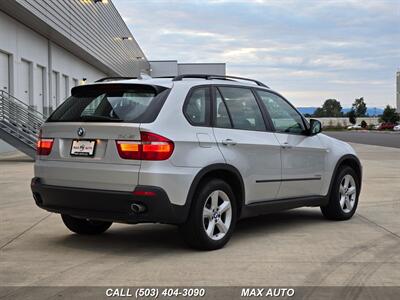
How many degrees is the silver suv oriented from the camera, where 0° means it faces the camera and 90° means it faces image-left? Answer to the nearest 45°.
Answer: approximately 225°

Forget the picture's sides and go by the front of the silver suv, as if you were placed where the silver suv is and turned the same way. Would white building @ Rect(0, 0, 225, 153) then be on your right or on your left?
on your left

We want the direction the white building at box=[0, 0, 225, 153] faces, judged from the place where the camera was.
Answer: facing to the right of the viewer

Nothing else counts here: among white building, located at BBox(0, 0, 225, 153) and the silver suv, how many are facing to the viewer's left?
0

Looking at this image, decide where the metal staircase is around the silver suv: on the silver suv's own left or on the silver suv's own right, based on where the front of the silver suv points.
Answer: on the silver suv's own left
